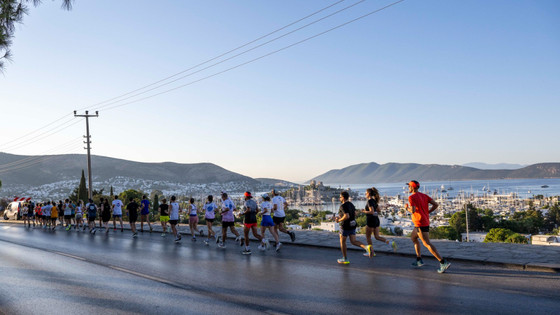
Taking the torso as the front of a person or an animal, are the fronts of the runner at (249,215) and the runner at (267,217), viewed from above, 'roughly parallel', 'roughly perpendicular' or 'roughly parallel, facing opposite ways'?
roughly parallel

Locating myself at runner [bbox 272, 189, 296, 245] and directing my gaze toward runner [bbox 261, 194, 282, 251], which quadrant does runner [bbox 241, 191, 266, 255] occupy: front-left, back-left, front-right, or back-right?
front-right
